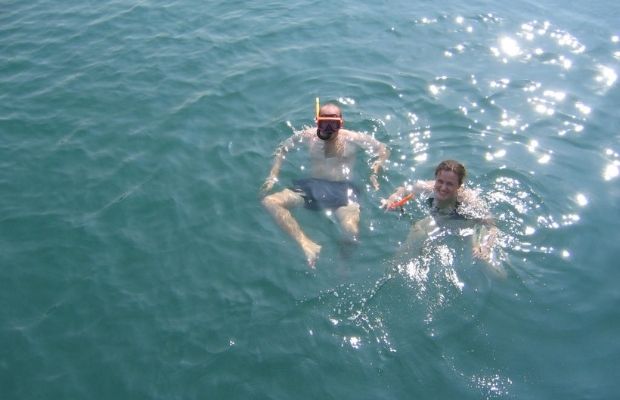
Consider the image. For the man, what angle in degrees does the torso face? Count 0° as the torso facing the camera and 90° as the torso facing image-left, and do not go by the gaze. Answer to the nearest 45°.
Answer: approximately 0°

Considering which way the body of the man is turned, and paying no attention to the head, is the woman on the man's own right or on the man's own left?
on the man's own left
